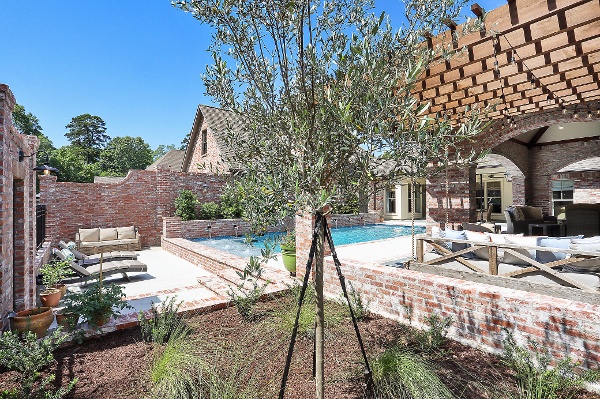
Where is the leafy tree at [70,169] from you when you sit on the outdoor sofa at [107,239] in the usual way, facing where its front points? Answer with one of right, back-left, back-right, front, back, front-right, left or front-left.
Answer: back

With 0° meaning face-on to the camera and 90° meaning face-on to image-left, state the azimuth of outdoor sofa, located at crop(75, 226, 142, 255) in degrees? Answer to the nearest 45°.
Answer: approximately 0°

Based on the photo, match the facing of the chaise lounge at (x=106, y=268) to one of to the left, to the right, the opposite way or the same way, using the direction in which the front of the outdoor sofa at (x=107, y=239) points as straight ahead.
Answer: to the left

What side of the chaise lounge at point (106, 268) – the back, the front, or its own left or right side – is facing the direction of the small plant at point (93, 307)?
right

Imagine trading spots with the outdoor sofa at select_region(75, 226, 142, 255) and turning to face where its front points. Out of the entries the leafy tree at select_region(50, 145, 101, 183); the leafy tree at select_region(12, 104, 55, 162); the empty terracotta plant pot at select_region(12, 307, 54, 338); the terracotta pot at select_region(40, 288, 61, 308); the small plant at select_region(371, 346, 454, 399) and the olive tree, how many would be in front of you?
4

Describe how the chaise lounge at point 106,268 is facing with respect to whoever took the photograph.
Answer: facing to the right of the viewer

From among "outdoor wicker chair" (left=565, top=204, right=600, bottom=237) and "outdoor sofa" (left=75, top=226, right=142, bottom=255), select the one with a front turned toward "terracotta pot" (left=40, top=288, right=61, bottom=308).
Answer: "outdoor sofa" (left=75, top=226, right=142, bottom=255)
